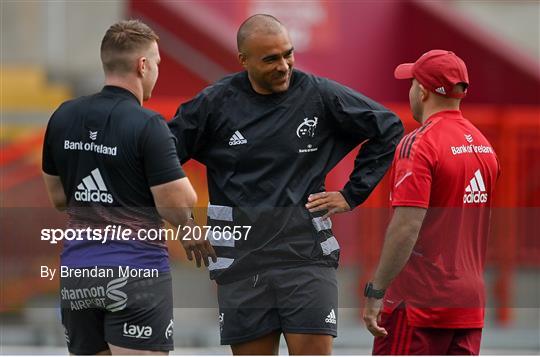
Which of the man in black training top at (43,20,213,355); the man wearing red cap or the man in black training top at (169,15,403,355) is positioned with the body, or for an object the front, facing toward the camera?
the man in black training top at (169,15,403,355)

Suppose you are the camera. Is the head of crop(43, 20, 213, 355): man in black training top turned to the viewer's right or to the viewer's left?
to the viewer's right

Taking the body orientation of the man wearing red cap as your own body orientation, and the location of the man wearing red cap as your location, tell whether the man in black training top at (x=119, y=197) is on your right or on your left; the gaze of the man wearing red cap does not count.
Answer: on your left

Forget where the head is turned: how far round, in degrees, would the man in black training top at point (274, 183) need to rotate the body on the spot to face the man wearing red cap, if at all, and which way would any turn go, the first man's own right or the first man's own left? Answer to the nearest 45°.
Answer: approximately 90° to the first man's own left

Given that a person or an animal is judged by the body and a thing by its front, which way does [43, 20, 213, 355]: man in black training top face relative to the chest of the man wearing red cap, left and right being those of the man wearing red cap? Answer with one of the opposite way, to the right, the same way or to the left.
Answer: to the right

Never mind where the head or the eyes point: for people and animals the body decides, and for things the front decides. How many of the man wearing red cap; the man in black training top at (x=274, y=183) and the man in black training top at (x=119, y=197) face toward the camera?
1

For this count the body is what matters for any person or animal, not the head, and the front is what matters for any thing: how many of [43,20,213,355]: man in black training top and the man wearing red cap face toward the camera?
0

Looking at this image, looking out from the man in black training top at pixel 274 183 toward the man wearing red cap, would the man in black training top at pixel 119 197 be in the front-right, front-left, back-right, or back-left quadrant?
back-right

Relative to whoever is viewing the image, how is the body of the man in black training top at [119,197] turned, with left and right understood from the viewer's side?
facing away from the viewer and to the right of the viewer
